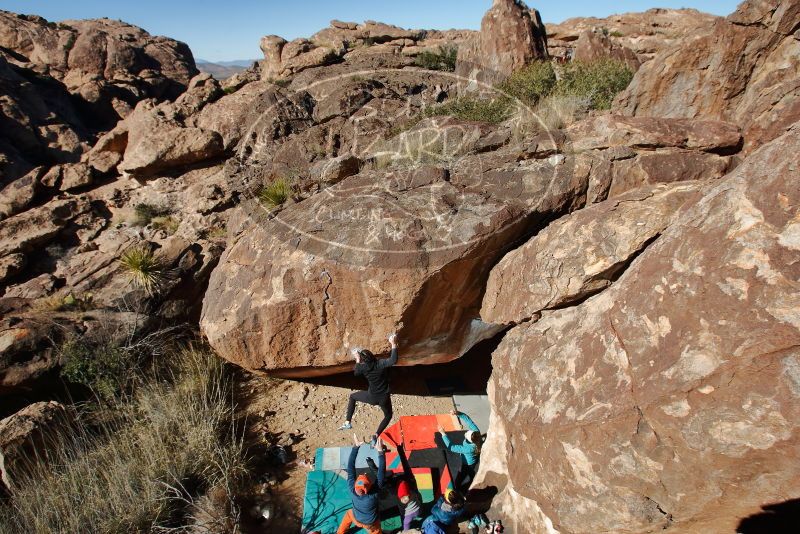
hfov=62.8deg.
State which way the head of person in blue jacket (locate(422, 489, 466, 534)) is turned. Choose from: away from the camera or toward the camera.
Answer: away from the camera

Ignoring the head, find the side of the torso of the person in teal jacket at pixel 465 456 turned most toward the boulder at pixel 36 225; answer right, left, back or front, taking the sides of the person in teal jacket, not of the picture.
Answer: front

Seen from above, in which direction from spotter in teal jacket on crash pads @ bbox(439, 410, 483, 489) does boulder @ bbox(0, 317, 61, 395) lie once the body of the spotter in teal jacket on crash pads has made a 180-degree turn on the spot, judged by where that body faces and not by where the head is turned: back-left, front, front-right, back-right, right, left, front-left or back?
back-right

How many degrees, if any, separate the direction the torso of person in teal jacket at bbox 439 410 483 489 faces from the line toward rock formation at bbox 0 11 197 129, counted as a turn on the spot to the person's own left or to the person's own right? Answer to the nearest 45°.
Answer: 0° — they already face it

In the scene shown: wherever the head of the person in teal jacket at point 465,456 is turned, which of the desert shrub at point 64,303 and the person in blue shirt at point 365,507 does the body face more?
the desert shrub

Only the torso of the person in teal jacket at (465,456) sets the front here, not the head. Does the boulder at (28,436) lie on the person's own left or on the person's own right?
on the person's own left

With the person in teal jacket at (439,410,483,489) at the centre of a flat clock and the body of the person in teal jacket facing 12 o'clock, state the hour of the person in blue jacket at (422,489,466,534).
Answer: The person in blue jacket is roughly at 8 o'clock from the person in teal jacket.

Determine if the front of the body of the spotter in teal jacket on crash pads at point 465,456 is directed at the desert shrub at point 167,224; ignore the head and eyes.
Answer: yes

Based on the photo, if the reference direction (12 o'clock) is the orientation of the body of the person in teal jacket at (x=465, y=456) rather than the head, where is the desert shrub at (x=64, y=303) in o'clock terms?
The desert shrub is roughly at 11 o'clock from the person in teal jacket.

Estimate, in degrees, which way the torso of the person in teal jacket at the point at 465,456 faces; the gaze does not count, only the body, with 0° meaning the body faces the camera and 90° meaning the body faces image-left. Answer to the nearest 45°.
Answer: approximately 135°

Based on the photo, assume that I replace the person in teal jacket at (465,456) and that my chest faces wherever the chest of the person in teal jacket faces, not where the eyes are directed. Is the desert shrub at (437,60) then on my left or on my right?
on my right

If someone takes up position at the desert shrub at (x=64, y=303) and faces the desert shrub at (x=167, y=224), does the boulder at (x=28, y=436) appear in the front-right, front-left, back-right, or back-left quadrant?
back-right
